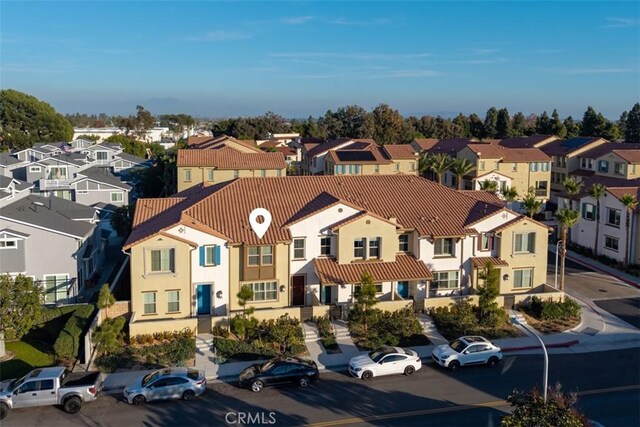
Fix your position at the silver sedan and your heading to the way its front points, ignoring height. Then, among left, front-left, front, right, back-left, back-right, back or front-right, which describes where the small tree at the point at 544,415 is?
back-left

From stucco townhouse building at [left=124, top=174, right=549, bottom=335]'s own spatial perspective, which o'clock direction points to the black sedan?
The black sedan is roughly at 12 o'clock from the stucco townhouse building.

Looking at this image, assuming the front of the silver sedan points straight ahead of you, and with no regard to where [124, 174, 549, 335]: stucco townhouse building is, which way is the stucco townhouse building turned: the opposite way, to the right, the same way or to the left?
to the left

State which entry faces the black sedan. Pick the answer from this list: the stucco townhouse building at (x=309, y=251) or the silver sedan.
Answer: the stucco townhouse building

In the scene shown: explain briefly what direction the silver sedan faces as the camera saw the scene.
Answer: facing to the left of the viewer

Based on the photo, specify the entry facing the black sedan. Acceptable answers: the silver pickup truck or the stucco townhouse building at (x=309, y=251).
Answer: the stucco townhouse building

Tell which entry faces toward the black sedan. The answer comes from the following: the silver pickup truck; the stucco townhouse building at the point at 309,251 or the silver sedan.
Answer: the stucco townhouse building
